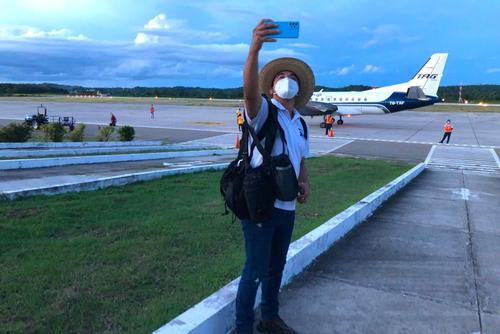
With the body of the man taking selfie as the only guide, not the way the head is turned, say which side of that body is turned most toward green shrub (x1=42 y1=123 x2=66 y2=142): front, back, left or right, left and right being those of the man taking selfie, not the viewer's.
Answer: back

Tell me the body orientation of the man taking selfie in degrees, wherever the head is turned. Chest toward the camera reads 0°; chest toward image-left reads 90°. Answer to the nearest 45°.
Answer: approximately 315°

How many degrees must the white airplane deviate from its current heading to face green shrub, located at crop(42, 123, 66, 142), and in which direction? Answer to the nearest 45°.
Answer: approximately 45° to its left

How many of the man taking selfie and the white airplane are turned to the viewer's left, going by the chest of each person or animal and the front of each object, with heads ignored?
1

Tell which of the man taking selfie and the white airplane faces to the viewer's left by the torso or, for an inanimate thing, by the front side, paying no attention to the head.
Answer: the white airplane

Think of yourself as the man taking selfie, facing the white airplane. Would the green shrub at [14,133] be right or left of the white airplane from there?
left

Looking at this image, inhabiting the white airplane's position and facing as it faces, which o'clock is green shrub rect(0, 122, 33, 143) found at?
The green shrub is roughly at 10 o'clock from the white airplane.

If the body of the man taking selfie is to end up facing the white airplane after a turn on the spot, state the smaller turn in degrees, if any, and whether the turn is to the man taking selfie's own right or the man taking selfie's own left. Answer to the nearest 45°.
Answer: approximately 135° to the man taking selfie's own left

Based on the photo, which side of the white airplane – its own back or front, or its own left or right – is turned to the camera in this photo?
left

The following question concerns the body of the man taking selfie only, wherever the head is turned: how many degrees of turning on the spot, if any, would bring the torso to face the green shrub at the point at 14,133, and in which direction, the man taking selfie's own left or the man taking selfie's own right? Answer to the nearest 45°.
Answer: approximately 180°
